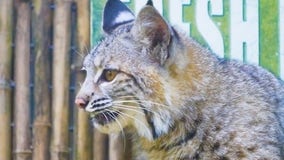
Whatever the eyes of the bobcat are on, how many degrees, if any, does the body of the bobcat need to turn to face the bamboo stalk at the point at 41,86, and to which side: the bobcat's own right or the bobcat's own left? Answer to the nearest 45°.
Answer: approximately 45° to the bobcat's own right

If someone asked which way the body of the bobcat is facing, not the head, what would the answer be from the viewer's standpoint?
to the viewer's left

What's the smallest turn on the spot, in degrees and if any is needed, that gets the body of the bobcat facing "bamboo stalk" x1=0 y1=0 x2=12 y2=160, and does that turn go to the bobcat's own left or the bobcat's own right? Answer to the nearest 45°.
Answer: approximately 45° to the bobcat's own right

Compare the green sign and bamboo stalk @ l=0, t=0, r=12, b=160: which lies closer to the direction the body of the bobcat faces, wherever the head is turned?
the bamboo stalk
